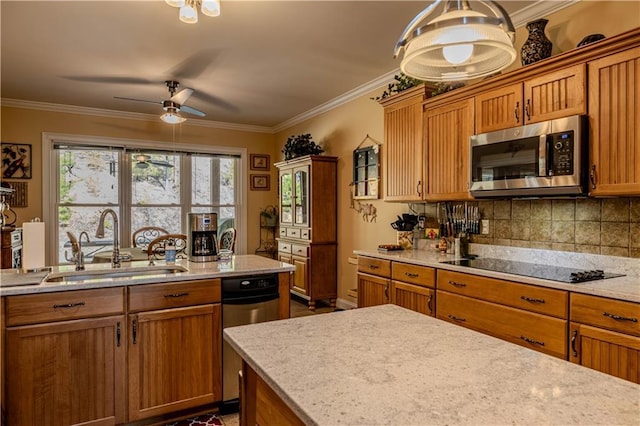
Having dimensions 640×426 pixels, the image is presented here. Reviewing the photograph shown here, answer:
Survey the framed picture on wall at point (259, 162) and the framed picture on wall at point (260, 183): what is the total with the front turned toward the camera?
2

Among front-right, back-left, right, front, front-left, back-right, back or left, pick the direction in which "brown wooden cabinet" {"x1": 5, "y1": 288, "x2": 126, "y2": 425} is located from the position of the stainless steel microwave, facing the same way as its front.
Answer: front

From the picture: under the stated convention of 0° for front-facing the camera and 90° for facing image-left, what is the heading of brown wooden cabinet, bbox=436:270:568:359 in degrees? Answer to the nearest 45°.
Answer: approximately 45°

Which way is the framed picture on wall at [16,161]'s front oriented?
toward the camera

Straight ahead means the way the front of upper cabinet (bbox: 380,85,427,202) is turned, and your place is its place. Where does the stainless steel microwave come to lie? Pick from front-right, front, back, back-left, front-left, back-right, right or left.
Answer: left

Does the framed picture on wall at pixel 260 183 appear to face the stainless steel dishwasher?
yes

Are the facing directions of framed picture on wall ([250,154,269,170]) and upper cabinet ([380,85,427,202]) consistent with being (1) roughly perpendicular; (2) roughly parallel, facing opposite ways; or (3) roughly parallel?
roughly perpendicular

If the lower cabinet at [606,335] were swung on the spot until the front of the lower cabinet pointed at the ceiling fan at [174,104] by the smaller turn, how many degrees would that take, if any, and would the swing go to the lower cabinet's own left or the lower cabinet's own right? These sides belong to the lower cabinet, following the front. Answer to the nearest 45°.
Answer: approximately 45° to the lower cabinet's own right

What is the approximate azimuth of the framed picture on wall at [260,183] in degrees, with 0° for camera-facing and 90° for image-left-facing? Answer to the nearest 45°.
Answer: approximately 0°
